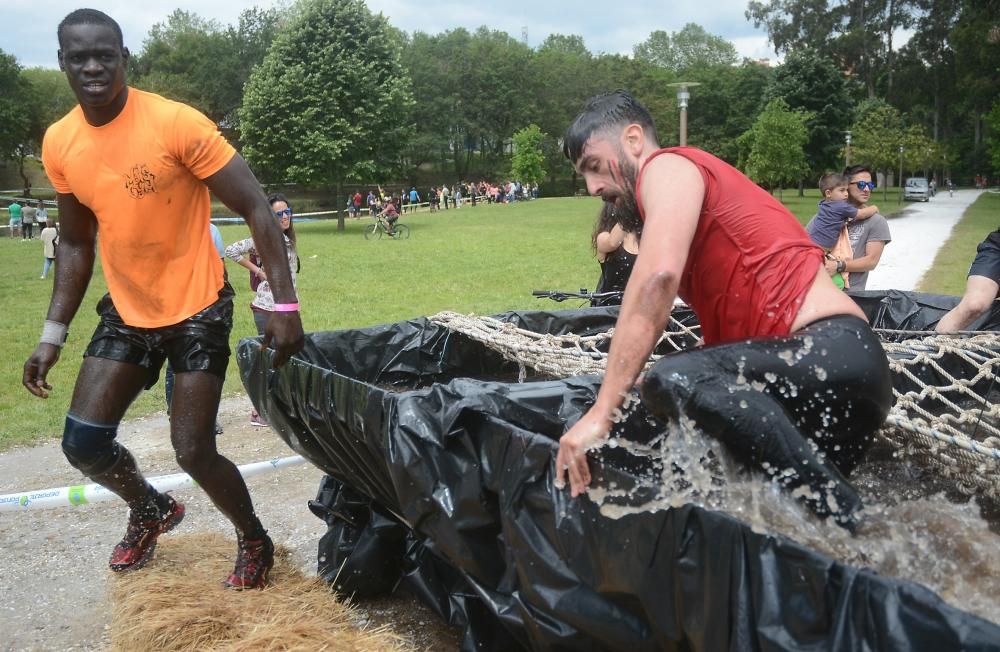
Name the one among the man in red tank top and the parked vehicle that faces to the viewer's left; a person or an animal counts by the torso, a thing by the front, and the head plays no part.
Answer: the man in red tank top

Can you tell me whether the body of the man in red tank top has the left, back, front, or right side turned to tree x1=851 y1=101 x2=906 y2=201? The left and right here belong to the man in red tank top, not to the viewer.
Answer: right

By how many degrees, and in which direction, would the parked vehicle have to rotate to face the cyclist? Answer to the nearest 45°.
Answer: approximately 45° to its right

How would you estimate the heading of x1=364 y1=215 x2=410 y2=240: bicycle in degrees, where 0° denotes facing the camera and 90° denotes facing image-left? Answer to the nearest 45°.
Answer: approximately 90°

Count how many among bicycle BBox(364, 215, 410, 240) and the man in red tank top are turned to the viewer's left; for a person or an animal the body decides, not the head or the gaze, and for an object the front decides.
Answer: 2

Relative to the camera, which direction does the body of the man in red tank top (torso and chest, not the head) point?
to the viewer's left

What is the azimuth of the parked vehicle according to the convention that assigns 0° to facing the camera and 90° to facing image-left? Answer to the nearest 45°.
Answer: approximately 0°

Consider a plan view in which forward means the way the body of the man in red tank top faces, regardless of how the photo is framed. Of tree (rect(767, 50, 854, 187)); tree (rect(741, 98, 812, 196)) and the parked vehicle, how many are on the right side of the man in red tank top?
3

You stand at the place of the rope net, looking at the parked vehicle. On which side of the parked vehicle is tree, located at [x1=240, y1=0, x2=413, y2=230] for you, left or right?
left
